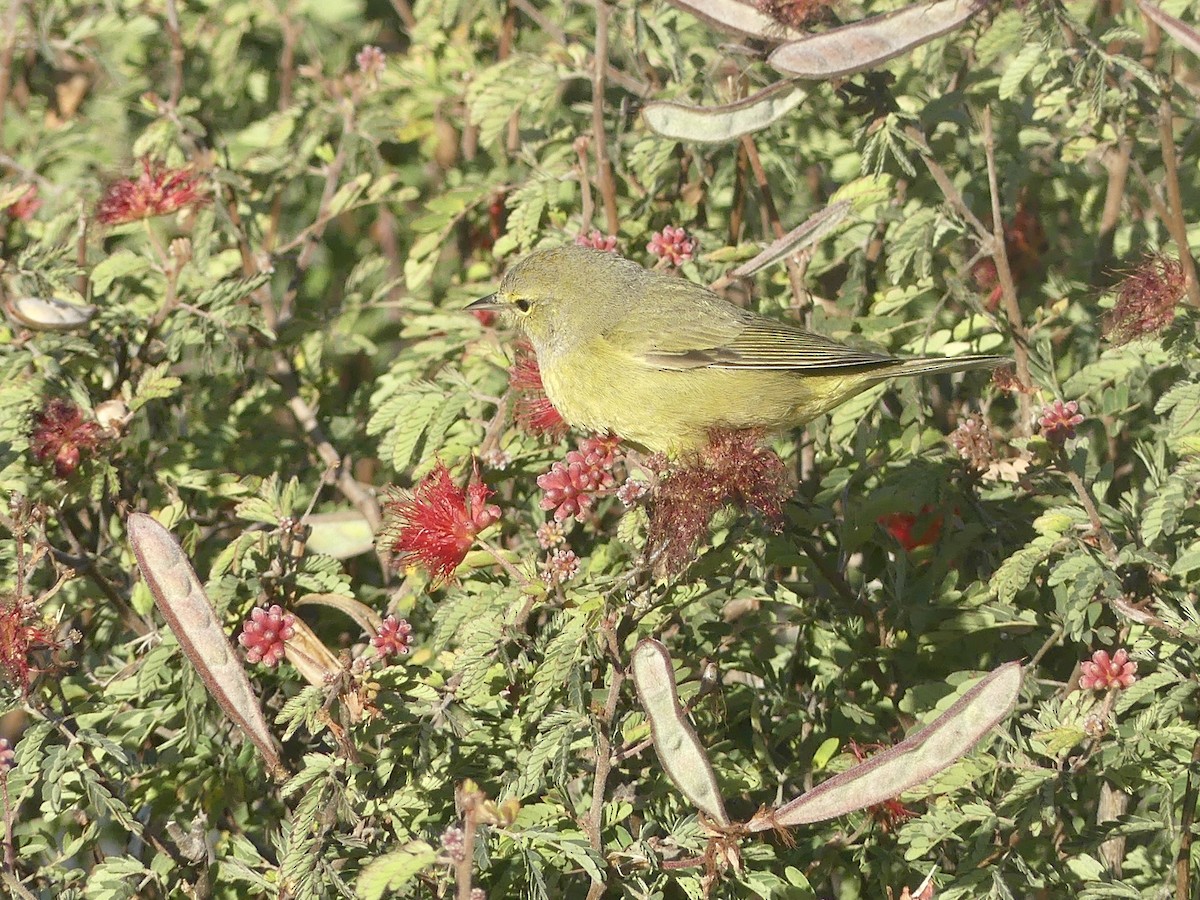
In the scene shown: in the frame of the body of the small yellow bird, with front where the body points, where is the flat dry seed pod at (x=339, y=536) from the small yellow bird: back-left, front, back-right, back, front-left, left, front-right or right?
front-left

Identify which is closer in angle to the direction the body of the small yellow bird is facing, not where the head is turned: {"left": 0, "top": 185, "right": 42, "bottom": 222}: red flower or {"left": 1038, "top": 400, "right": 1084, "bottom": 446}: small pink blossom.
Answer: the red flower

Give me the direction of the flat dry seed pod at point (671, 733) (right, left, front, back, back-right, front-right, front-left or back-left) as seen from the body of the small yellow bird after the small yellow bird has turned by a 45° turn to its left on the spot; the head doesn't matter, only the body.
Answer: front-left

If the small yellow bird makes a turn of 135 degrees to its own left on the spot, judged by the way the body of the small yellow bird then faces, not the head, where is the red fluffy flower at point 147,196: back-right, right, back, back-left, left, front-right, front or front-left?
back-right

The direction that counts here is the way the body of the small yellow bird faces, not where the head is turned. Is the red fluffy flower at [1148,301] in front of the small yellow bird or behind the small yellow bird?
behind

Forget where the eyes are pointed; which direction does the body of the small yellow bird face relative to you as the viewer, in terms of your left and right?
facing to the left of the viewer

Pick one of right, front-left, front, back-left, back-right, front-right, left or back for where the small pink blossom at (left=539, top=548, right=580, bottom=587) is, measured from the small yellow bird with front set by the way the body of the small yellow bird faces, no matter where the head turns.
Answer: left

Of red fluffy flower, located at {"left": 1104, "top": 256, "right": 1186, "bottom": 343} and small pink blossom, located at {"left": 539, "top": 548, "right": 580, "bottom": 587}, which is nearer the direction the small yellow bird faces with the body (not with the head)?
the small pink blossom

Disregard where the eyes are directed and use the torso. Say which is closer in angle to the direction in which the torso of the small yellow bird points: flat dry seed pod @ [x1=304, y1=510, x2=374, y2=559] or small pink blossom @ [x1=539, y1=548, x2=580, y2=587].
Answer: the flat dry seed pod

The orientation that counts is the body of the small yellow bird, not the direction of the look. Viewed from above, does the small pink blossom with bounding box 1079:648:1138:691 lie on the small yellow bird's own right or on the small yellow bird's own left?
on the small yellow bird's own left

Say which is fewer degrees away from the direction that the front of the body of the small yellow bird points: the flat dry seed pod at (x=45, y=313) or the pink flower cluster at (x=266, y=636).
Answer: the flat dry seed pod

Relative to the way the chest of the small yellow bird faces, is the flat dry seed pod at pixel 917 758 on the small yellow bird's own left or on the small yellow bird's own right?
on the small yellow bird's own left
